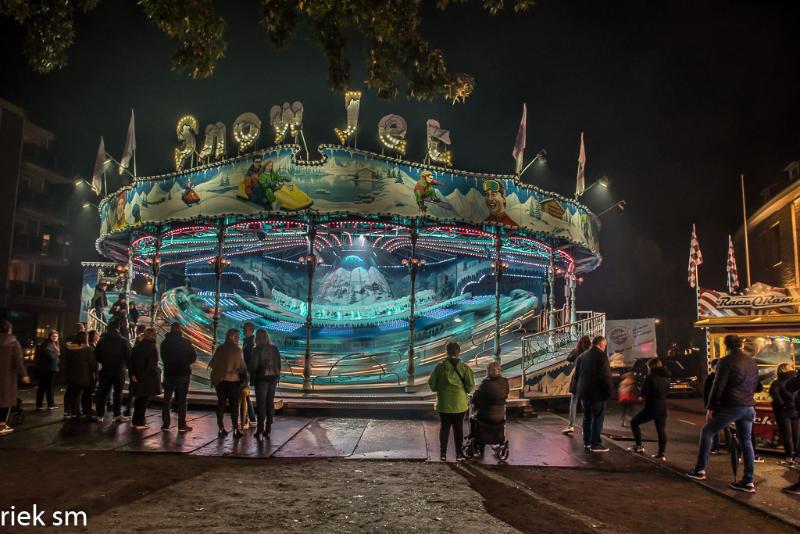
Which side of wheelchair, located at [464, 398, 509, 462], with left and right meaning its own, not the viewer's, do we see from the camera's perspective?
back

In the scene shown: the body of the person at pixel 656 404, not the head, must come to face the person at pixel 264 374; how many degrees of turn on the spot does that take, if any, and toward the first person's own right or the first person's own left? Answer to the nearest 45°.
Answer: approximately 45° to the first person's own left

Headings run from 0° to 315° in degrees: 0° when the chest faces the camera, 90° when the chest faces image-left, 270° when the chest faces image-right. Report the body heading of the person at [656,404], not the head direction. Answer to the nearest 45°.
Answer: approximately 135°

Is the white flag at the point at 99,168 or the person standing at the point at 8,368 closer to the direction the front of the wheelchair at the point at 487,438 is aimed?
the white flag

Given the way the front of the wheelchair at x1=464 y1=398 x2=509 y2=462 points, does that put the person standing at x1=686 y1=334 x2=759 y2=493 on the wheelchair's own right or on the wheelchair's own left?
on the wheelchair's own right

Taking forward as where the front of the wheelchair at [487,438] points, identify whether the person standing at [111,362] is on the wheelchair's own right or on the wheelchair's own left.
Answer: on the wheelchair's own left

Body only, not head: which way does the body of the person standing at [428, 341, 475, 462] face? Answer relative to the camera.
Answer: away from the camera

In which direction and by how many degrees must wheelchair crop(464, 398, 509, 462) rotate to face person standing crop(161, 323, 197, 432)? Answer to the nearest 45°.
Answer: approximately 90° to its left

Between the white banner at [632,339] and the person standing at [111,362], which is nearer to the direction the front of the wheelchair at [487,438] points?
the white banner
